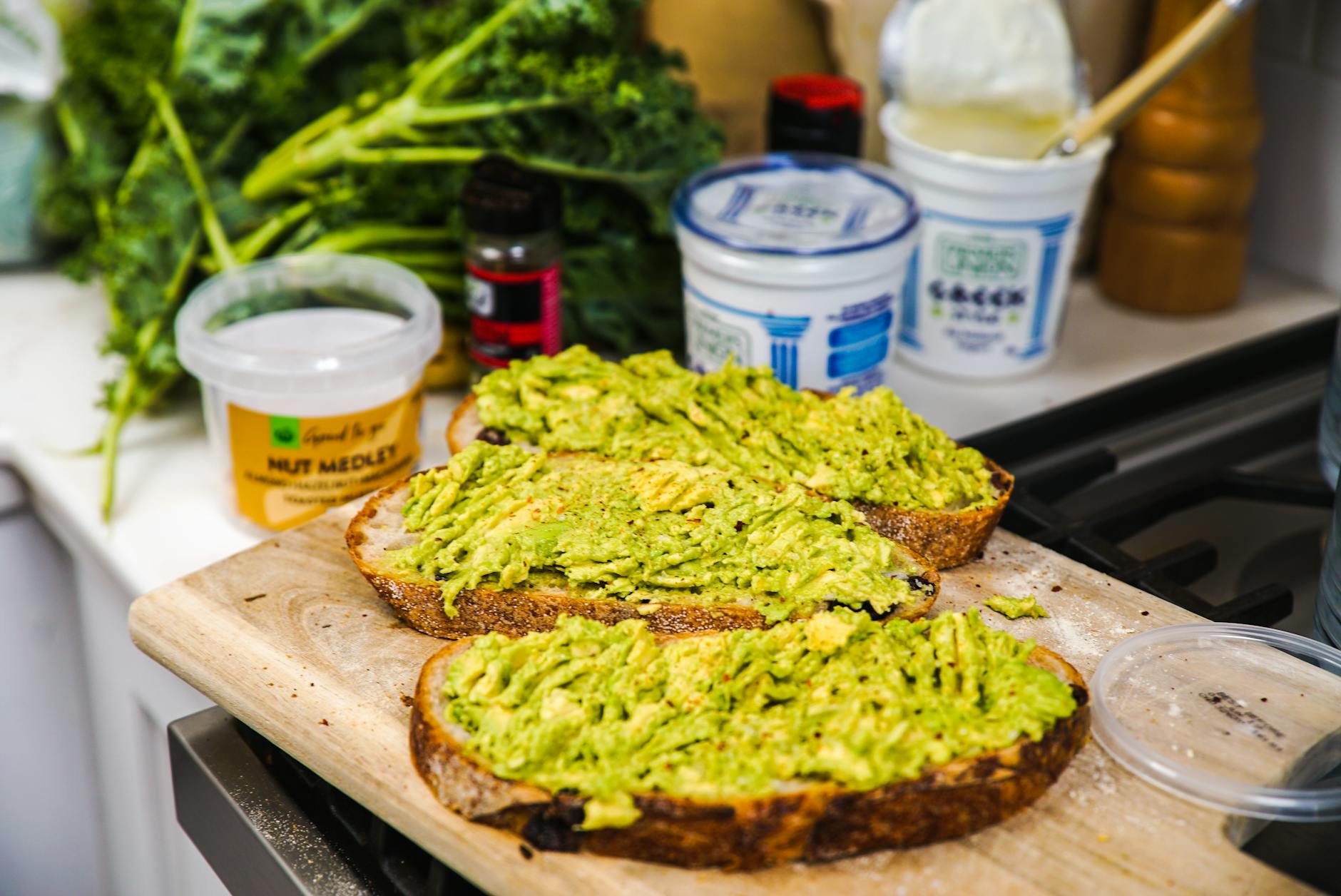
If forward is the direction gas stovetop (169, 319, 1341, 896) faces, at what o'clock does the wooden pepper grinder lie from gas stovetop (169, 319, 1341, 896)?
The wooden pepper grinder is roughly at 5 o'clock from the gas stovetop.

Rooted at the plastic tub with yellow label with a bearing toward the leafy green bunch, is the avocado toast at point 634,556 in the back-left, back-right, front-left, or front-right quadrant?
back-right

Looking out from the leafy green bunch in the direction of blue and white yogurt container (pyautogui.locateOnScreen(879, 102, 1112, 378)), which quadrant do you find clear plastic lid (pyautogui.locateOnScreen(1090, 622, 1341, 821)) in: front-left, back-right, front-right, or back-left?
front-right

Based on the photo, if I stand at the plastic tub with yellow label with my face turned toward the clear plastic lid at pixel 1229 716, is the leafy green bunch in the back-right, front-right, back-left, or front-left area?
back-left

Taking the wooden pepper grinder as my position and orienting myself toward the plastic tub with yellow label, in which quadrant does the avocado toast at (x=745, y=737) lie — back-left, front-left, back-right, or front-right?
front-left

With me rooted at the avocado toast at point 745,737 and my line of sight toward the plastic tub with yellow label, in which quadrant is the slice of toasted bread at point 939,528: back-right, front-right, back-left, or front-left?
front-right

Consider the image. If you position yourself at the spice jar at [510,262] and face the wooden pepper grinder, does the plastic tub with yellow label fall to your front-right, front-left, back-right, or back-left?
back-right

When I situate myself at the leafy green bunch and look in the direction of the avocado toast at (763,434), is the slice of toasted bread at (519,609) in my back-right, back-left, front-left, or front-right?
front-right
